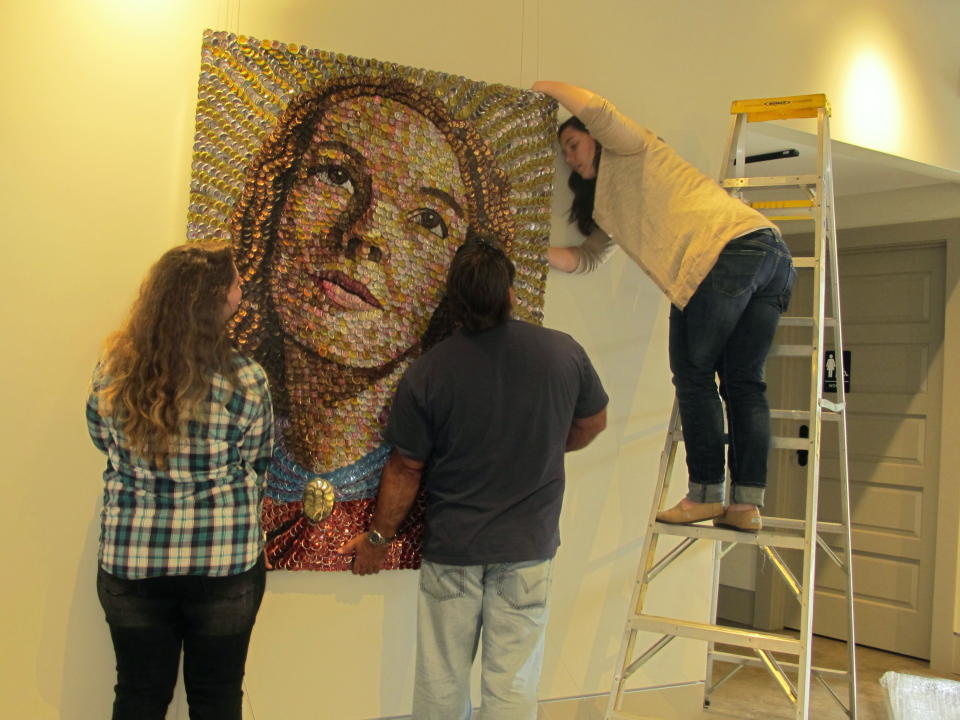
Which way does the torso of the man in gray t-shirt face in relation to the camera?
away from the camera

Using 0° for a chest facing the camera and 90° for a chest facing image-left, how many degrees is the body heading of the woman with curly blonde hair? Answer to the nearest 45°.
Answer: approximately 180°

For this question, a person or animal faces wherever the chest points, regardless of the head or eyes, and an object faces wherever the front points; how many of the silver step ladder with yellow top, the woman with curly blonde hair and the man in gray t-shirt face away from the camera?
2

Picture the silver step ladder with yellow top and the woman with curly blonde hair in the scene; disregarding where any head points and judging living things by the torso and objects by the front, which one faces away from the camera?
the woman with curly blonde hair

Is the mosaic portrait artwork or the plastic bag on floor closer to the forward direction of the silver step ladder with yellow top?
the mosaic portrait artwork

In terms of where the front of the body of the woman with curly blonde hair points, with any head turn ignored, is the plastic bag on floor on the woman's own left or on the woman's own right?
on the woman's own right

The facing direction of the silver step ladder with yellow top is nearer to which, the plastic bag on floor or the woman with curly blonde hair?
the woman with curly blonde hair

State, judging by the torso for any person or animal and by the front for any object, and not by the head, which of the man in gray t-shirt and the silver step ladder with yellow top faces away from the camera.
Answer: the man in gray t-shirt
